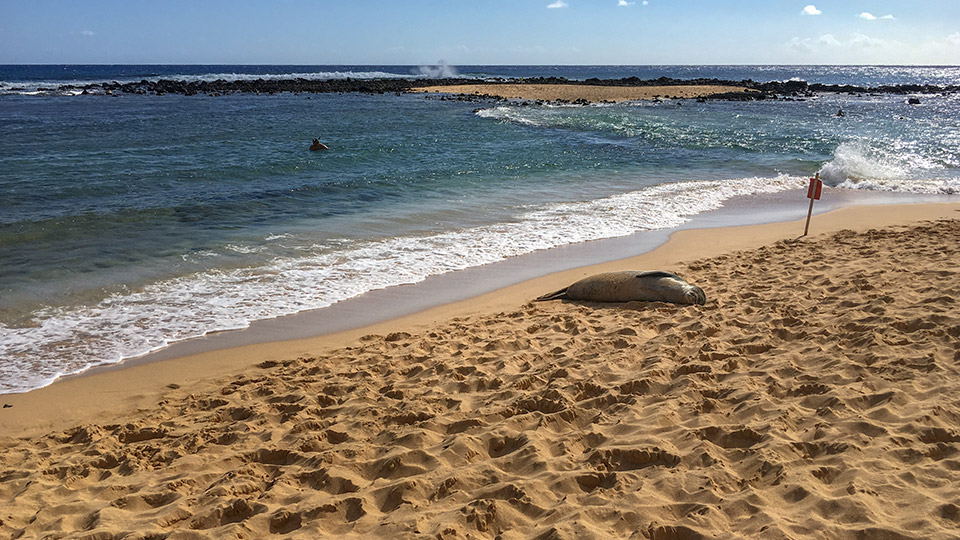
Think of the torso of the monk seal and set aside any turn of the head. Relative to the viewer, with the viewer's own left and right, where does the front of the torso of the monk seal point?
facing to the right of the viewer
